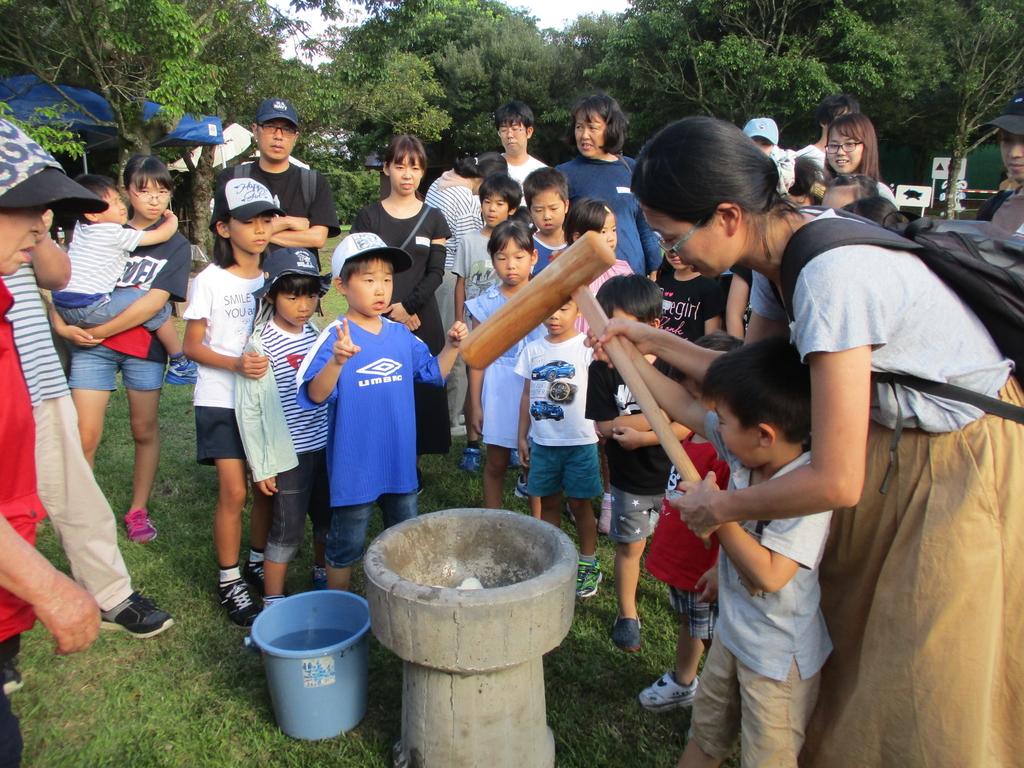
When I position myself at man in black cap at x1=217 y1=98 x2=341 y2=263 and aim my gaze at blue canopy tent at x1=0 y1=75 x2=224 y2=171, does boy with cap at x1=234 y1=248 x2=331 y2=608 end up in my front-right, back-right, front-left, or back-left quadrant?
back-left

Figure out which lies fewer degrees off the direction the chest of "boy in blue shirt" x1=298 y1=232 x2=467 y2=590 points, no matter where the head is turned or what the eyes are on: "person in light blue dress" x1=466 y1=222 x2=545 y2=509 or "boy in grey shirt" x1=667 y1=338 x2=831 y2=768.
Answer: the boy in grey shirt

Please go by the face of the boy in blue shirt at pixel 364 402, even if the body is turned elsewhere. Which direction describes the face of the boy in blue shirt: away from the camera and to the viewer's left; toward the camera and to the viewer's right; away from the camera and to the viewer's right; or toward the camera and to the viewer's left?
toward the camera and to the viewer's right

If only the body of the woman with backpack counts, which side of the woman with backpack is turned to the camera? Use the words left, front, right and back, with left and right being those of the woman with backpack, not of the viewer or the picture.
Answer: left

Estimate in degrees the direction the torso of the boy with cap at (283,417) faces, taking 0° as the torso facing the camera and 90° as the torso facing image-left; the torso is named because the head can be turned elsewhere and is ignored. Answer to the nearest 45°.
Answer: approximately 315°

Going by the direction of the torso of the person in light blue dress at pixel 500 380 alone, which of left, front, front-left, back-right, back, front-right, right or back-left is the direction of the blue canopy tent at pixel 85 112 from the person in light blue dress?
back-right

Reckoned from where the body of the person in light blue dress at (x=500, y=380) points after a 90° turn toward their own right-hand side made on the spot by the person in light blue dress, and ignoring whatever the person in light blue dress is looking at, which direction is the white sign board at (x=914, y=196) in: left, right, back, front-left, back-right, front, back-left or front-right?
back-right

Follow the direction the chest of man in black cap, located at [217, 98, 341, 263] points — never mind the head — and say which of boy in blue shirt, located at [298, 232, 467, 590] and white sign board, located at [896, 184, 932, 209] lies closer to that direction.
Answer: the boy in blue shirt
